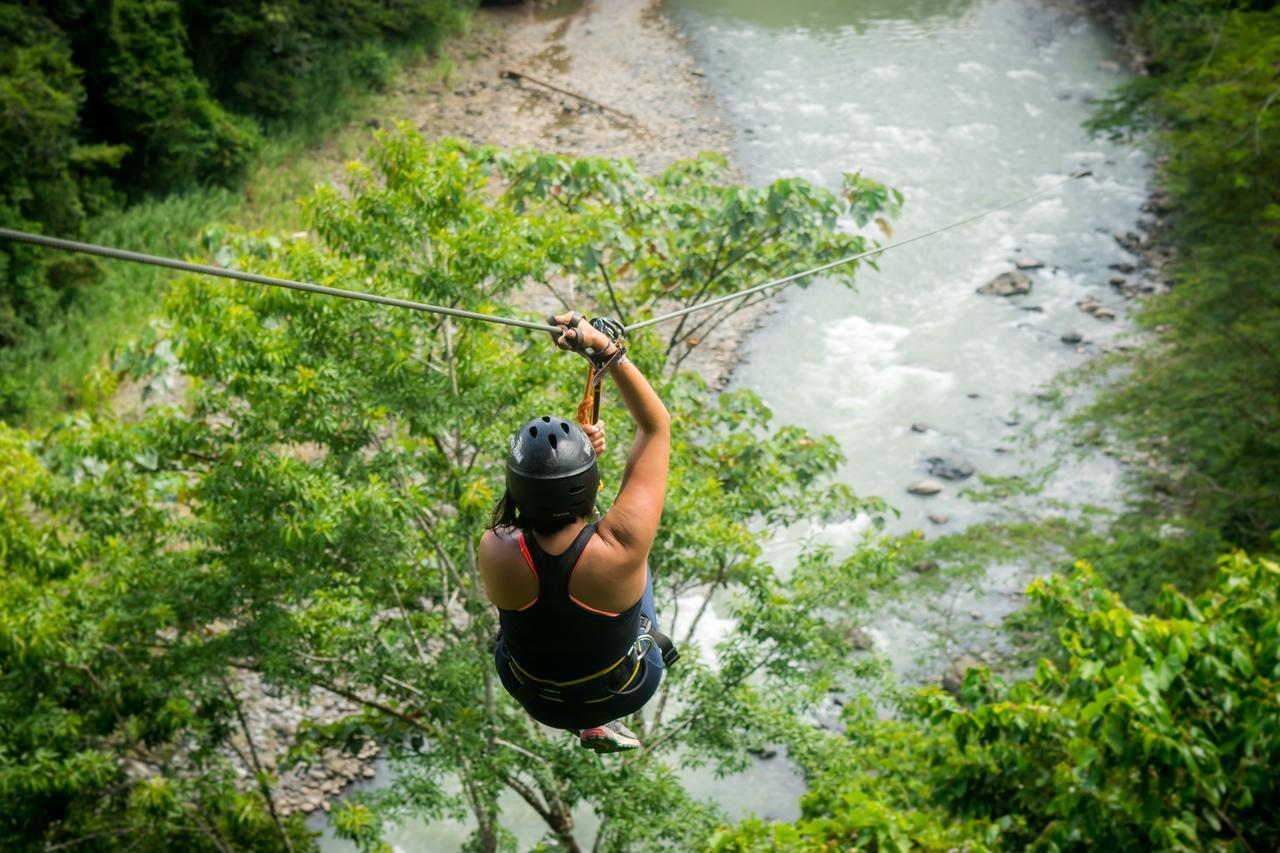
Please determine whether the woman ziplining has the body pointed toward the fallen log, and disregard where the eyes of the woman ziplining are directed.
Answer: yes

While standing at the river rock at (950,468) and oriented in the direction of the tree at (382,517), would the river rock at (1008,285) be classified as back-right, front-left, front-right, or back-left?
back-right

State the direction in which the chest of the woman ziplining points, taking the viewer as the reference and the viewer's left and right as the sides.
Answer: facing away from the viewer

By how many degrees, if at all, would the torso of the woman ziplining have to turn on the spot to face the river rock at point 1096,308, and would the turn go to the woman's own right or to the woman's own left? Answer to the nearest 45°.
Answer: approximately 45° to the woman's own right

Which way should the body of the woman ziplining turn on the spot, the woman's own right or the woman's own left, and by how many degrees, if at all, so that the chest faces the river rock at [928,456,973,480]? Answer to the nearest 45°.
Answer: approximately 45° to the woman's own right
